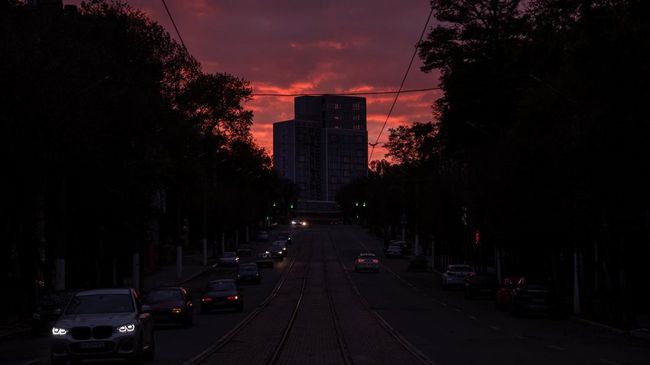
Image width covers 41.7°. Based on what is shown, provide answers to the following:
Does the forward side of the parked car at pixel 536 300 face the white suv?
no

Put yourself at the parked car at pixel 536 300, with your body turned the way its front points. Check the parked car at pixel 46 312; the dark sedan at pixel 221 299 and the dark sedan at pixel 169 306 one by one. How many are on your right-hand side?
0

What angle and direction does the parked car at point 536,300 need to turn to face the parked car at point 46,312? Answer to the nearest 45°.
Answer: approximately 135° to its left

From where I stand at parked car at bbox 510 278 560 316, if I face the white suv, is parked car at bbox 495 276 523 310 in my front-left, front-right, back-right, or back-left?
back-right

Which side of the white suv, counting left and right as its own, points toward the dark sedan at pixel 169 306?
back

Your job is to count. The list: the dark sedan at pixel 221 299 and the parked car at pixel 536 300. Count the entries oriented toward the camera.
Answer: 0

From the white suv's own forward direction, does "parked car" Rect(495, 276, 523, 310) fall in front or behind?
behind

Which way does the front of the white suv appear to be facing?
toward the camera

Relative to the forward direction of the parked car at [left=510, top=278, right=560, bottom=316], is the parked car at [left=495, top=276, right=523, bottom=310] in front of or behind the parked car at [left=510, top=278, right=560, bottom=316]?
in front

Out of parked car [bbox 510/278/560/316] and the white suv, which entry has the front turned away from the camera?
the parked car

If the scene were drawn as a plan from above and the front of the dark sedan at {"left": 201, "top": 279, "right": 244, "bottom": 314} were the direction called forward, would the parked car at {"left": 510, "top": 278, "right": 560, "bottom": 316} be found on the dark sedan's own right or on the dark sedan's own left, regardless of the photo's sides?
on the dark sedan's own right

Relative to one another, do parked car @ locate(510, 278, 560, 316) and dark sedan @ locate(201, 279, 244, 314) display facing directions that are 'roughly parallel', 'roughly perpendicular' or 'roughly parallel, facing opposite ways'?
roughly parallel

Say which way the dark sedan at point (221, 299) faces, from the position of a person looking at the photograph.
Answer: facing away from the viewer

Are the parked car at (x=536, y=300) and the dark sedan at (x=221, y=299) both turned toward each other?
no

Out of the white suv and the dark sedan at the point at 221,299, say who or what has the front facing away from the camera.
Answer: the dark sedan

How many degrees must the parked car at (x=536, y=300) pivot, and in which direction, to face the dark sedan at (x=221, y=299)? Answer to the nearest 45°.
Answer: approximately 90° to its left

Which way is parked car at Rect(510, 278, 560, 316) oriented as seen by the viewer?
away from the camera

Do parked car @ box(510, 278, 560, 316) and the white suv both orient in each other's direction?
no

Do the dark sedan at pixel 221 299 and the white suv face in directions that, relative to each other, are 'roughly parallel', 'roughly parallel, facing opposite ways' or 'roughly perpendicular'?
roughly parallel, facing opposite ways

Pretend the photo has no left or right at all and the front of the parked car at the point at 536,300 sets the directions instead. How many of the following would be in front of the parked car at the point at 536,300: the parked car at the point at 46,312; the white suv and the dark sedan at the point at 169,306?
0
